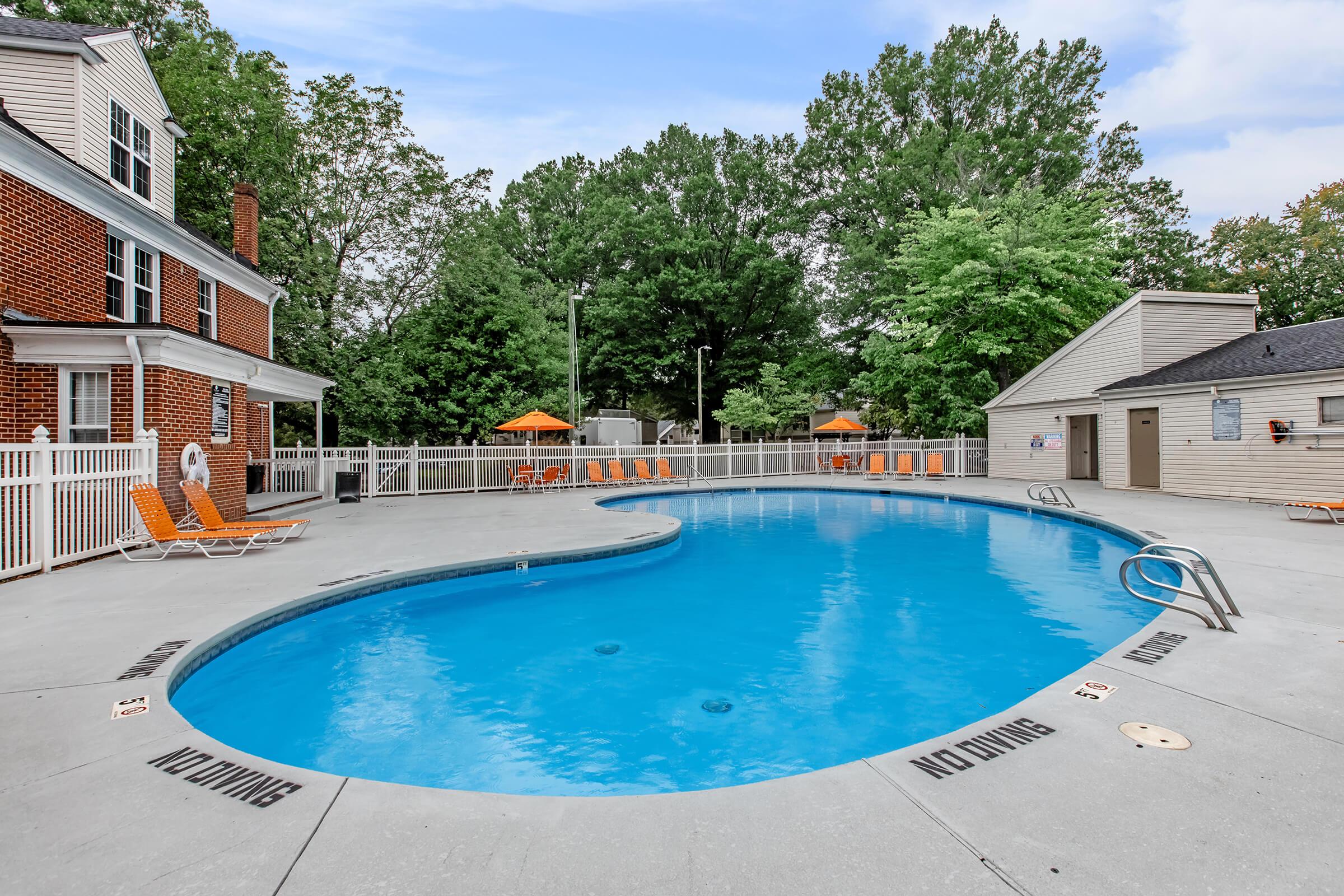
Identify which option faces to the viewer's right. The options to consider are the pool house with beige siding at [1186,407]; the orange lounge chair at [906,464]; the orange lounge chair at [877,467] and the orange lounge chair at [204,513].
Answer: the orange lounge chair at [204,513]

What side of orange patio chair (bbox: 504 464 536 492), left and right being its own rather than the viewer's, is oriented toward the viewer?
right

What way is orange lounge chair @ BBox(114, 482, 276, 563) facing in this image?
to the viewer's right

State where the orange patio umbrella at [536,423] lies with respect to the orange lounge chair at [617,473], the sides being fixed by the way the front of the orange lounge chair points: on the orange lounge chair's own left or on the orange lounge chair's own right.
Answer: on the orange lounge chair's own right

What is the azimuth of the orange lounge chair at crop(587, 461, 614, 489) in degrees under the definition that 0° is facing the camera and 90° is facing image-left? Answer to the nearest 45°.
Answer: approximately 315°

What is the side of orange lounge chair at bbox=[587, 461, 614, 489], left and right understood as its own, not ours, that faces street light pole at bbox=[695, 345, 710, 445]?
left

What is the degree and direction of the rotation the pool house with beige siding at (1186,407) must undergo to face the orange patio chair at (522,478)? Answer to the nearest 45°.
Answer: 0° — it already faces it

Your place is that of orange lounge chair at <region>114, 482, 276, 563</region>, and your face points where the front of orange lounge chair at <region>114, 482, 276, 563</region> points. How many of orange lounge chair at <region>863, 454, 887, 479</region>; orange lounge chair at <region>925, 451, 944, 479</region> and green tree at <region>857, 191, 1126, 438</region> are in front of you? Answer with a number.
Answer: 3

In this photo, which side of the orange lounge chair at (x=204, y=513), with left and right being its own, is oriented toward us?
right
